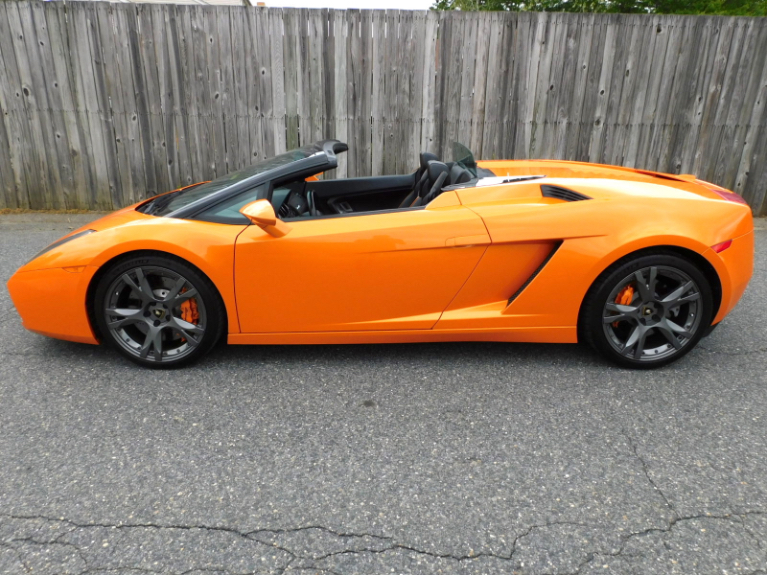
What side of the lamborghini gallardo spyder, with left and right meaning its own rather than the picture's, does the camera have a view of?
left

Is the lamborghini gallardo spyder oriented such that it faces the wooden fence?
no
